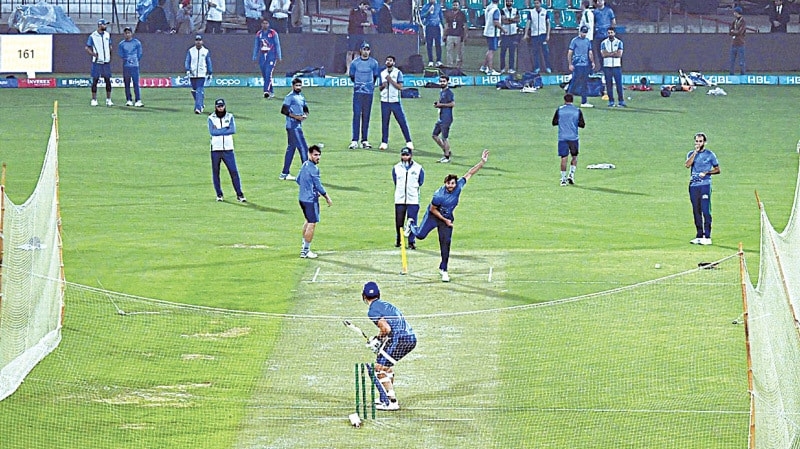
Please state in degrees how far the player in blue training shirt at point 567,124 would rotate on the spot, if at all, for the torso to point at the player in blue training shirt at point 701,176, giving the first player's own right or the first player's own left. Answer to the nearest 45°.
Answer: approximately 135° to the first player's own right

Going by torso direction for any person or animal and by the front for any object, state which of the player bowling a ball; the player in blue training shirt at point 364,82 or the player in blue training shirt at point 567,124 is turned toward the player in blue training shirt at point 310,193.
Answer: the player in blue training shirt at point 364,82

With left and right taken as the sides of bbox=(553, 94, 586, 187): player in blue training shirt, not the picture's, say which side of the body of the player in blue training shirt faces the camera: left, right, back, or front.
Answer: back

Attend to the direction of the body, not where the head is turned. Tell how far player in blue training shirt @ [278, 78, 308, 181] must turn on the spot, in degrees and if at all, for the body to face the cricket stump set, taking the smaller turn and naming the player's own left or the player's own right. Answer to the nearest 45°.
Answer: approximately 45° to the player's own right

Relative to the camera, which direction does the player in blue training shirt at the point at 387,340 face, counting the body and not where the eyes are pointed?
to the viewer's left

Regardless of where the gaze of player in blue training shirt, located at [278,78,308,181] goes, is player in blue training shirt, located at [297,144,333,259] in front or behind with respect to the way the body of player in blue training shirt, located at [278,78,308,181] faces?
in front

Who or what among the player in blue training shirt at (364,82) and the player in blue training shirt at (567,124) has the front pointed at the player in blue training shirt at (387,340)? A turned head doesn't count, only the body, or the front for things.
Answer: the player in blue training shirt at (364,82)

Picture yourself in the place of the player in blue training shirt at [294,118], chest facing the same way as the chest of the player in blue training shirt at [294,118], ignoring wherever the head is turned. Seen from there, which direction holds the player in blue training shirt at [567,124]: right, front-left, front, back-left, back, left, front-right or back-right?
front-left
